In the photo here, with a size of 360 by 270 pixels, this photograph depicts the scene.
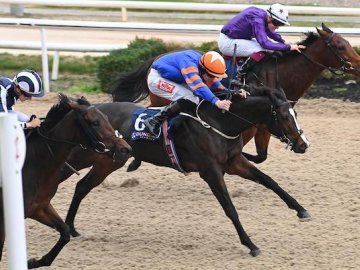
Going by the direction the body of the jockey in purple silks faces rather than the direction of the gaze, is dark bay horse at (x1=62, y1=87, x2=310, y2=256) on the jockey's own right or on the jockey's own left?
on the jockey's own right

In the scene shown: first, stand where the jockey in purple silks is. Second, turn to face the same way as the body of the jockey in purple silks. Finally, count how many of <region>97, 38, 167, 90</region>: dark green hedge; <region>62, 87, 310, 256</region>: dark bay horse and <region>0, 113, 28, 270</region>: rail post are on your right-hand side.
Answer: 2

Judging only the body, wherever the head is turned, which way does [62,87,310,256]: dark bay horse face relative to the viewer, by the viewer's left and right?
facing to the right of the viewer

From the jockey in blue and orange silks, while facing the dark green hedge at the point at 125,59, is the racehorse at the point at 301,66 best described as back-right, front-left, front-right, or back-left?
front-right

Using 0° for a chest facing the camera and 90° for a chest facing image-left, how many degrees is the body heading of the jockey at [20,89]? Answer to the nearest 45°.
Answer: approximately 270°

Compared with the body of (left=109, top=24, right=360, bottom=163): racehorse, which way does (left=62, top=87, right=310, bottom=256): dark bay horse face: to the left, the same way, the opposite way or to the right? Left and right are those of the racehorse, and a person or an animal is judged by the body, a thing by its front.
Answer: the same way

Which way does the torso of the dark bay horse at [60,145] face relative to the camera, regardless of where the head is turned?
to the viewer's right

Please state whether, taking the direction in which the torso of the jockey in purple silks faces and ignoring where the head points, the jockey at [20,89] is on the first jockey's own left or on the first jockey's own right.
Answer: on the first jockey's own right

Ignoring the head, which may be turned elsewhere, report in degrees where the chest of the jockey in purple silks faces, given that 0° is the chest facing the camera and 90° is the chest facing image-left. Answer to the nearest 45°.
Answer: approximately 270°

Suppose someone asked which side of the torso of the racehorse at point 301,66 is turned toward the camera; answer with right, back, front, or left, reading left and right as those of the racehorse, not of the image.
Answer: right

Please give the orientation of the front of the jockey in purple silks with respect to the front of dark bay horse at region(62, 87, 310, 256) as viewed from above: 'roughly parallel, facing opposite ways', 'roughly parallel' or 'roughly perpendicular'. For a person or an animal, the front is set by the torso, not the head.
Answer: roughly parallel

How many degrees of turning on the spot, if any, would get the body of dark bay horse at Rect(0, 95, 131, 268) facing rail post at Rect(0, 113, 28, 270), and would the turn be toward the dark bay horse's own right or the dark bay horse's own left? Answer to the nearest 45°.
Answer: approximately 90° to the dark bay horse's own right
